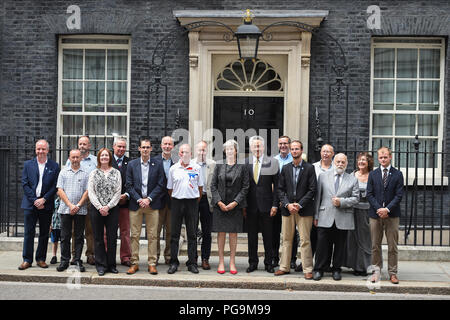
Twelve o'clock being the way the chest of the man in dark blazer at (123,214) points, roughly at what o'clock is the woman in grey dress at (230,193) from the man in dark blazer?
The woman in grey dress is roughly at 10 o'clock from the man in dark blazer.

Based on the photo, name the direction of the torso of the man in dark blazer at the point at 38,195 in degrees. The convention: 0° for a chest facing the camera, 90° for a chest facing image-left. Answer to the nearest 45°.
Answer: approximately 0°

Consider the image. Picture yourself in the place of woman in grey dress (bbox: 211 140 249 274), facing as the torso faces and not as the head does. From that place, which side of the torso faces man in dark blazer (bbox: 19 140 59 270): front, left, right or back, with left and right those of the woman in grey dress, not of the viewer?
right

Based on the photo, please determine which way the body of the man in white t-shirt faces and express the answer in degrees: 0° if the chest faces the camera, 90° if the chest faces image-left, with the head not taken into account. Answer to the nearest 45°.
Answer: approximately 0°

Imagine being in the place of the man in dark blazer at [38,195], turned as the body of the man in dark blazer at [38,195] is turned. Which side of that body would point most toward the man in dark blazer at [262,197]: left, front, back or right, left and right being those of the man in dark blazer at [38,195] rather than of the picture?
left

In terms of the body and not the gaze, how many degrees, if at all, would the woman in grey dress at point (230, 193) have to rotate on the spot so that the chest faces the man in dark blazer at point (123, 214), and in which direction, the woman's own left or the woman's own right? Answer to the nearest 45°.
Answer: approximately 90° to the woman's own right

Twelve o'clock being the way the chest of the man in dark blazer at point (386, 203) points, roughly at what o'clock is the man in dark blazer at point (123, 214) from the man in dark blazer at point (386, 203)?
the man in dark blazer at point (123, 214) is roughly at 3 o'clock from the man in dark blazer at point (386, 203).
